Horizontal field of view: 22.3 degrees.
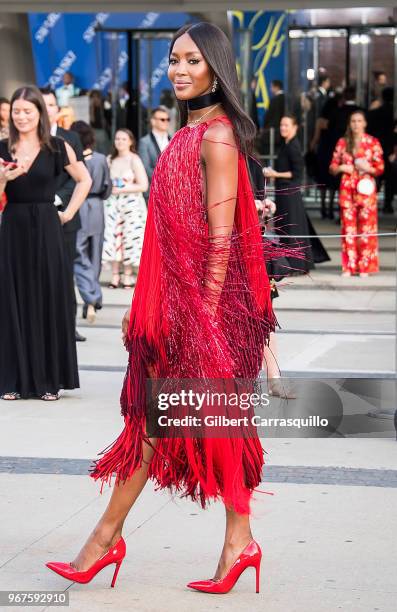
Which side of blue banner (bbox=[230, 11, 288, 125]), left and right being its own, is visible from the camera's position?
front

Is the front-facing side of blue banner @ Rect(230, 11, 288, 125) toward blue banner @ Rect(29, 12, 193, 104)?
no

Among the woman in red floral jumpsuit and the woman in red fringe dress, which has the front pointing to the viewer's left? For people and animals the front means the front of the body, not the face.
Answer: the woman in red fringe dress

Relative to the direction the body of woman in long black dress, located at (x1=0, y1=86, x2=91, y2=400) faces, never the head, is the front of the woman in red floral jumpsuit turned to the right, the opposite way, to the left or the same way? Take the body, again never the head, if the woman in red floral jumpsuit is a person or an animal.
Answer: the same way

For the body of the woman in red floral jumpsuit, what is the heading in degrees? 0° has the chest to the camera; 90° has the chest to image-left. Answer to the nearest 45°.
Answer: approximately 0°

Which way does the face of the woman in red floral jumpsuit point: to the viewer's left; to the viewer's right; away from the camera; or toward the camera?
toward the camera

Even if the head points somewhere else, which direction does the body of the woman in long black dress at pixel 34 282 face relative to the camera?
toward the camera

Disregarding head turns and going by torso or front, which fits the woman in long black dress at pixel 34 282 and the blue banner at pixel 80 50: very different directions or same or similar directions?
same or similar directions

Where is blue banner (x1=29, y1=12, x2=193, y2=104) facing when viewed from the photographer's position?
facing the viewer

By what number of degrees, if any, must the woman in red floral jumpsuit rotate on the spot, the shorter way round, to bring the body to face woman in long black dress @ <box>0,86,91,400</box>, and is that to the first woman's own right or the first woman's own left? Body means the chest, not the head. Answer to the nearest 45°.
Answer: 0° — they already face them

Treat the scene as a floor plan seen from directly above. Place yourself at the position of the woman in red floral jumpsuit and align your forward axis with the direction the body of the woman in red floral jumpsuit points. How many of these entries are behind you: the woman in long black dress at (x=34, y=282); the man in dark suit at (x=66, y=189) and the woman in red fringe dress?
0

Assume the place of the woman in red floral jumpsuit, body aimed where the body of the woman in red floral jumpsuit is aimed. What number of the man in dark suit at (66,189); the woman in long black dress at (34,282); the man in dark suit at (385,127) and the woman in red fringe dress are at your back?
1

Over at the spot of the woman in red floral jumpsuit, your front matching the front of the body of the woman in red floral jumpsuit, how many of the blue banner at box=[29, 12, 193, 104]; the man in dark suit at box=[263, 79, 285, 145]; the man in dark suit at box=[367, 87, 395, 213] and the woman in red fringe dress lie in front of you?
1

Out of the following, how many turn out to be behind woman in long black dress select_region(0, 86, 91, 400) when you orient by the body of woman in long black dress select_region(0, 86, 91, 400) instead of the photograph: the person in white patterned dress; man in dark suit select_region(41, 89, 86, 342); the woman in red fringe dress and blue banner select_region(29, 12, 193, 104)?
3

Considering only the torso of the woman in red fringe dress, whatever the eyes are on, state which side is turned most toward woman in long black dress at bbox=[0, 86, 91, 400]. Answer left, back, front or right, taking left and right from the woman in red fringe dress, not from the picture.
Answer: right

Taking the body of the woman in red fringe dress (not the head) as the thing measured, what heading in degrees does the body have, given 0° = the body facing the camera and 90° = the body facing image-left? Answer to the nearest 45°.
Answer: approximately 90°
